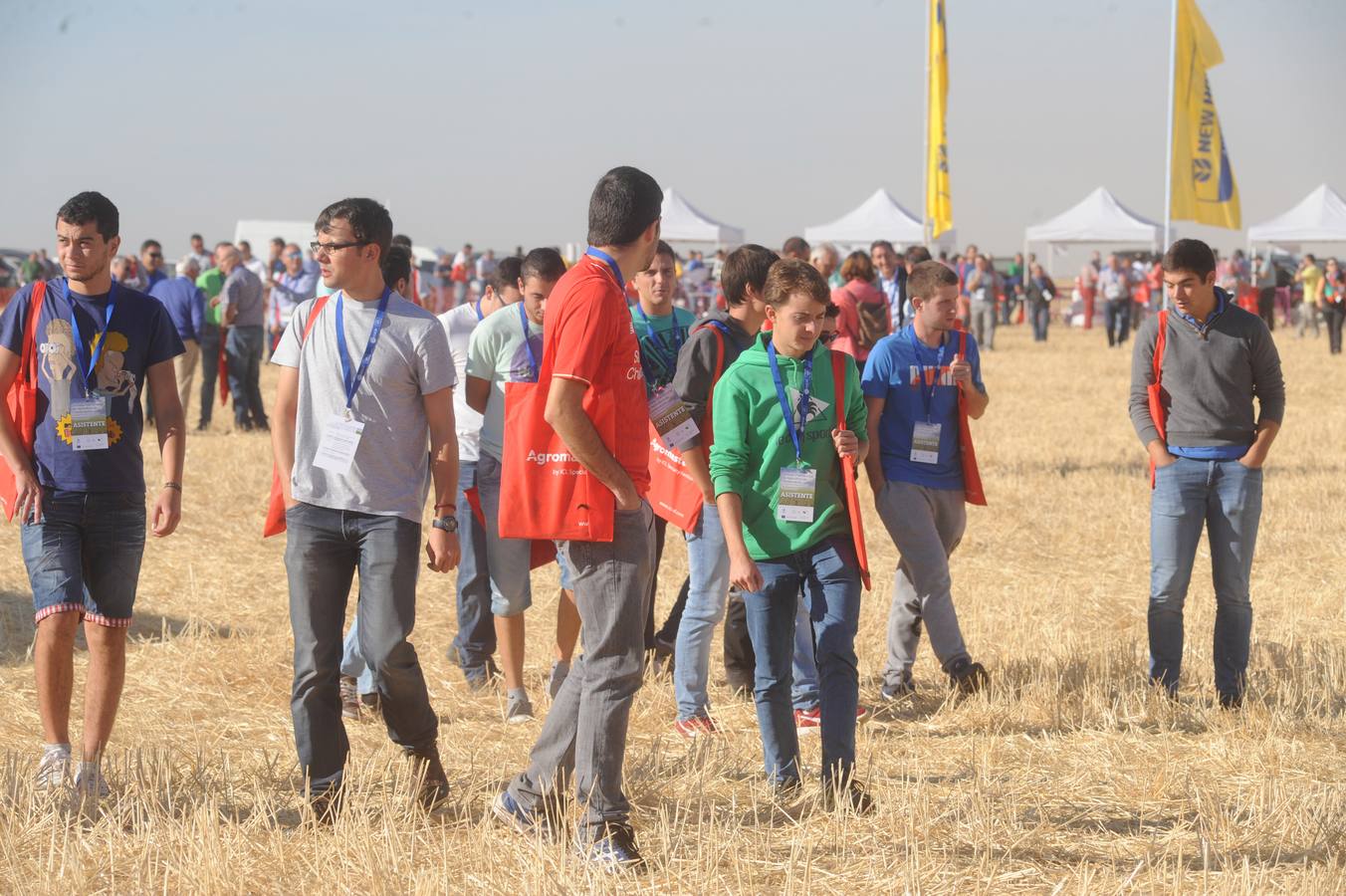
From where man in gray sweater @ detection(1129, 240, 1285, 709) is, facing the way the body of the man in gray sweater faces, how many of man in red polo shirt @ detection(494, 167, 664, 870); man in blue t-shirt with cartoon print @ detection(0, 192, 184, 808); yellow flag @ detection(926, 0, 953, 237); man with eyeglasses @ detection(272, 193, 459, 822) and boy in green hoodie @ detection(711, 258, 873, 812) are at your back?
1

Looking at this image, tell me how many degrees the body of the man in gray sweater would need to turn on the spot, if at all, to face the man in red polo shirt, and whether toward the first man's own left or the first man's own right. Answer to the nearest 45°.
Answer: approximately 45° to the first man's own right

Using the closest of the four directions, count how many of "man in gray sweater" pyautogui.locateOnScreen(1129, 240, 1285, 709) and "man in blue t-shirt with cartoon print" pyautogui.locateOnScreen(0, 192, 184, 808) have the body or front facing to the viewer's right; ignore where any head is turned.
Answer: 0

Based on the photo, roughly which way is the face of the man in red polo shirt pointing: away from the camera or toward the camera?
away from the camera

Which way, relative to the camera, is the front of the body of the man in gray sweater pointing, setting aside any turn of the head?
toward the camera

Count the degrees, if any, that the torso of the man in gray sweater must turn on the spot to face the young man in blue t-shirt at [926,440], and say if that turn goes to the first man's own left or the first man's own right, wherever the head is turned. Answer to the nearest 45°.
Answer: approximately 90° to the first man's own right

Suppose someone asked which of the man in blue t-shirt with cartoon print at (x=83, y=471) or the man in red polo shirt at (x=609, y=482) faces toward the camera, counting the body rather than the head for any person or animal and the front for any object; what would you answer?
the man in blue t-shirt with cartoon print

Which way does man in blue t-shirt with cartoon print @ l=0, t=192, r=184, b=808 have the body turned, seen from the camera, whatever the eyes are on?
toward the camera

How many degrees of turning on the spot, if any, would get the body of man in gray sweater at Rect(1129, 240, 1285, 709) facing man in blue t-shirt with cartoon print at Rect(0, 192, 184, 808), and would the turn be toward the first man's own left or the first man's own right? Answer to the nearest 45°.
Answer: approximately 45° to the first man's own right

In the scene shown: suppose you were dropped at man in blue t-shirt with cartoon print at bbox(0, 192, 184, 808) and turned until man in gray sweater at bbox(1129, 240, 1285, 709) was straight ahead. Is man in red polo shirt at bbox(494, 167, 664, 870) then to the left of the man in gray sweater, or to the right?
right

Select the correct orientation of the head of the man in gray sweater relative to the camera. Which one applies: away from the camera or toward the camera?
toward the camera

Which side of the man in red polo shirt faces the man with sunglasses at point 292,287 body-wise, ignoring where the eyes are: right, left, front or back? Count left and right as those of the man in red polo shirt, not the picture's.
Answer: left
